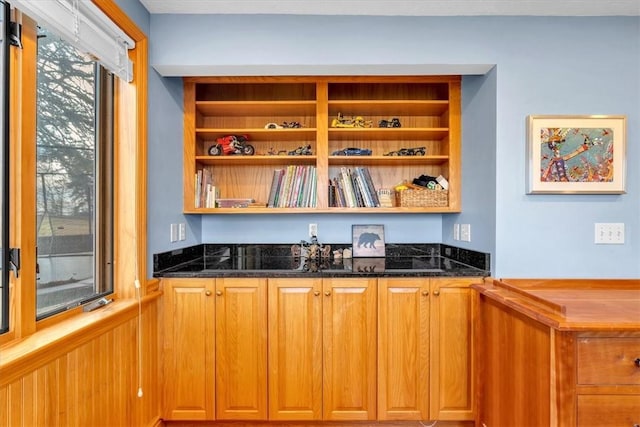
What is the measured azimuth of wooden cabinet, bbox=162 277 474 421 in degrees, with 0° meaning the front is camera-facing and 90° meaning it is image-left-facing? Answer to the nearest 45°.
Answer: approximately 0°

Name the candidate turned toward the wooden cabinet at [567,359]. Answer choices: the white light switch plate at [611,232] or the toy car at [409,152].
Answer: the white light switch plate

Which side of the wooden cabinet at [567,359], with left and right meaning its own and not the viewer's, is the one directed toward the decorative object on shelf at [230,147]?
right

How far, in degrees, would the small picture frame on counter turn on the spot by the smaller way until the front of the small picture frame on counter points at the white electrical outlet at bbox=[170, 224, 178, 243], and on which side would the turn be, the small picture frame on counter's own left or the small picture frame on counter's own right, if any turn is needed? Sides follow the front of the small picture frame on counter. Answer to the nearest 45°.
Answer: approximately 45° to the small picture frame on counter's own right

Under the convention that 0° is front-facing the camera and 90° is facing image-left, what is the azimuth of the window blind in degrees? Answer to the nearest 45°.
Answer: approximately 315°

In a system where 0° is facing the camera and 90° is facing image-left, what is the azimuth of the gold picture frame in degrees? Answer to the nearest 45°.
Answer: approximately 0°

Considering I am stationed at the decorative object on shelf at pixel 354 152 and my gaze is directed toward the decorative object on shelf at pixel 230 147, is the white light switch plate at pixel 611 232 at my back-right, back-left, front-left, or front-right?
back-left

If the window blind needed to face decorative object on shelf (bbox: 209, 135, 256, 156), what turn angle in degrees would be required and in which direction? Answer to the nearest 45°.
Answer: approximately 90° to its left

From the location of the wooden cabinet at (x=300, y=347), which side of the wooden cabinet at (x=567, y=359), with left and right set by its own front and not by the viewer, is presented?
right
